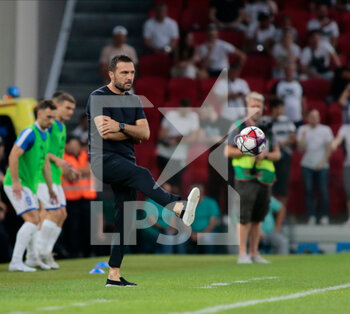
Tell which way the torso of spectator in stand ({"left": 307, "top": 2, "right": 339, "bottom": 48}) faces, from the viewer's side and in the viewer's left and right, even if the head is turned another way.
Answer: facing the viewer

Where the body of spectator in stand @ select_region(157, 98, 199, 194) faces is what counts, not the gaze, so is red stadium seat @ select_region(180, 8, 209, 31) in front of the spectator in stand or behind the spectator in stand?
behind

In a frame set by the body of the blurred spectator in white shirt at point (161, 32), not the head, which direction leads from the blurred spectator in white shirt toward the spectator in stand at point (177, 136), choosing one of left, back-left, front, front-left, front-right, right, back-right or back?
front

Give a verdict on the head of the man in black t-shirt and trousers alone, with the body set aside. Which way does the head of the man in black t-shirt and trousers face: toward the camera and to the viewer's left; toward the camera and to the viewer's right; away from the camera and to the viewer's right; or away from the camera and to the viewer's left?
toward the camera and to the viewer's right

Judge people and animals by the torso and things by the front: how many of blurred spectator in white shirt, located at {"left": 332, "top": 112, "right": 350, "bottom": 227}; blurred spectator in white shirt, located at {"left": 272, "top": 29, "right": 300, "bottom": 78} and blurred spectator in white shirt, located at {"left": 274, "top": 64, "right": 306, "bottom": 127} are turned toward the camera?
3

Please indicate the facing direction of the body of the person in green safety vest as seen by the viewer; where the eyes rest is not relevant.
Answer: toward the camera

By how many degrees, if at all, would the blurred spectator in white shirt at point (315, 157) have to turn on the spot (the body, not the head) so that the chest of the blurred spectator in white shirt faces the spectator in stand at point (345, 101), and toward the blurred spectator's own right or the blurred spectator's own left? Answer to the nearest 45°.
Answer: approximately 180°

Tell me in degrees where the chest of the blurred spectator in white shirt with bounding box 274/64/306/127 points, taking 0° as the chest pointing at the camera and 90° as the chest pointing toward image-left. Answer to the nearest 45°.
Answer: approximately 0°

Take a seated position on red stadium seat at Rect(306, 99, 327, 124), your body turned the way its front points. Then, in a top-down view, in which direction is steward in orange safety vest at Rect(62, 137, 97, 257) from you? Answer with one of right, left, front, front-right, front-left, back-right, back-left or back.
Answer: front-right

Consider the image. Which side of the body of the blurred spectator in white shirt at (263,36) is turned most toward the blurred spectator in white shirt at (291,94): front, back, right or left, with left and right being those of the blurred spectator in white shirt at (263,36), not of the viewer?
front

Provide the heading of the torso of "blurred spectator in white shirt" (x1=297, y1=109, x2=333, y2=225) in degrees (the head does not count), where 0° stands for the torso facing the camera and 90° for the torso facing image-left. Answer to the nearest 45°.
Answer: approximately 0°

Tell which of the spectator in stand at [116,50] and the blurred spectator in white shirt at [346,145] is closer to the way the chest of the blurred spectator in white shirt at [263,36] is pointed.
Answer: the blurred spectator in white shirt

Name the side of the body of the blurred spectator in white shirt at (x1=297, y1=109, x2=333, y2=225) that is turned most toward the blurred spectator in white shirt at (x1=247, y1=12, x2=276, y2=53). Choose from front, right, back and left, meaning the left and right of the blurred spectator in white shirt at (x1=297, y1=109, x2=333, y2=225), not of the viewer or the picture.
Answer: back

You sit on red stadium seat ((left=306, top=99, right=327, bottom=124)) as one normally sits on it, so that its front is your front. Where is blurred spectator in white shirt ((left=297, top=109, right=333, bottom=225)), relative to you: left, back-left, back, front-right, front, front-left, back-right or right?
front
